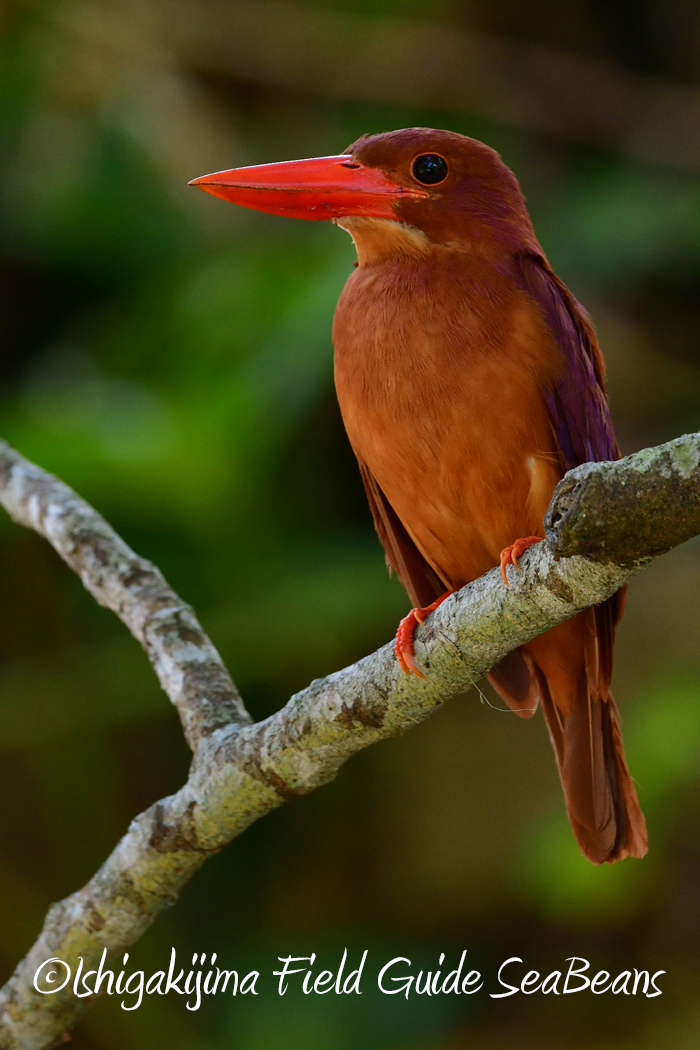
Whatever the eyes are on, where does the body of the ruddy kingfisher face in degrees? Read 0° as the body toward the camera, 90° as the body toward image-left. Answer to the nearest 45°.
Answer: approximately 45°
